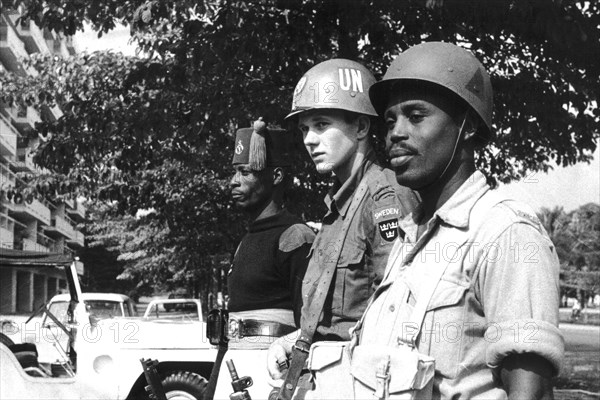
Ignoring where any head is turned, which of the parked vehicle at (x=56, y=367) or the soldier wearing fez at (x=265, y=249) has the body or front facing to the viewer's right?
the parked vehicle

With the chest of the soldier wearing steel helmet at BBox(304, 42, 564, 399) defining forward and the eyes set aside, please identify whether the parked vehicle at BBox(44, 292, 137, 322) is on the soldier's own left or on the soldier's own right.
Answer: on the soldier's own right

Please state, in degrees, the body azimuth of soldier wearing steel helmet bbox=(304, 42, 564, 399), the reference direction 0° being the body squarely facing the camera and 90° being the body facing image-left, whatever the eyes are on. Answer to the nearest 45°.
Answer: approximately 45°

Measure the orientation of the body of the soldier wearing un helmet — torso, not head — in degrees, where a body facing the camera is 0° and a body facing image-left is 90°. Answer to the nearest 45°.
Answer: approximately 45°

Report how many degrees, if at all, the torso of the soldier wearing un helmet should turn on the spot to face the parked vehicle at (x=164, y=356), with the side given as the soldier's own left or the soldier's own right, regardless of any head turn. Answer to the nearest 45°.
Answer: approximately 135° to the soldier's own right

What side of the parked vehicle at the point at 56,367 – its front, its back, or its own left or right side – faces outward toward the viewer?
right

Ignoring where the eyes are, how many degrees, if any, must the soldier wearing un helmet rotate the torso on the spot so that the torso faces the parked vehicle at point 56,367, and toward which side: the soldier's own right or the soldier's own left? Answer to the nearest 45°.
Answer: approximately 90° to the soldier's own right

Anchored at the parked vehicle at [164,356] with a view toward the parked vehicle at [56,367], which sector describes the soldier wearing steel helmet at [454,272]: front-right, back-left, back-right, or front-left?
back-left

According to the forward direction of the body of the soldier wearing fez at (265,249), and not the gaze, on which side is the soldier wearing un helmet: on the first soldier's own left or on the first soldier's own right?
on the first soldier's own left
